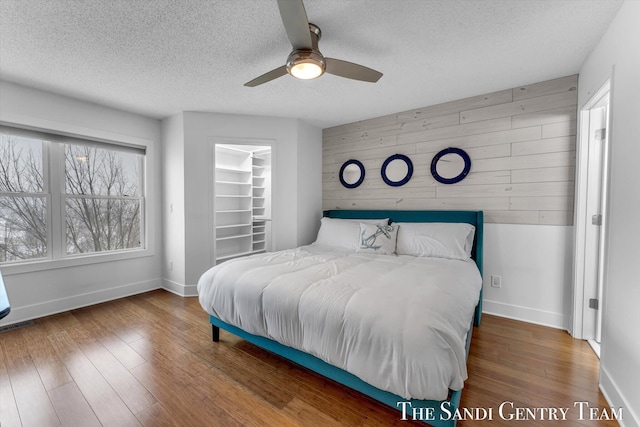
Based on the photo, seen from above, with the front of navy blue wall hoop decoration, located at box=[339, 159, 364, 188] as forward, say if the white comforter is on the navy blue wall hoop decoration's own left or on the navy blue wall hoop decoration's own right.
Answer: on the navy blue wall hoop decoration's own left

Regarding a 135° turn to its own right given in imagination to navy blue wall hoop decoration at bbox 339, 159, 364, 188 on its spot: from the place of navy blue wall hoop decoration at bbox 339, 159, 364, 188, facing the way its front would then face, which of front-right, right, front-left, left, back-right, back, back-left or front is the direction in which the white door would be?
back-right

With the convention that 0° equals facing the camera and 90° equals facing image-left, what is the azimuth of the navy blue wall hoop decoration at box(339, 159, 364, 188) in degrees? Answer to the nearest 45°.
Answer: approximately 45°

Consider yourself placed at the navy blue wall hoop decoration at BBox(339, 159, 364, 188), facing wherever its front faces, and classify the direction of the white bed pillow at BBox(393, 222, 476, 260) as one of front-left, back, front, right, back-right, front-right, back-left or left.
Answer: left

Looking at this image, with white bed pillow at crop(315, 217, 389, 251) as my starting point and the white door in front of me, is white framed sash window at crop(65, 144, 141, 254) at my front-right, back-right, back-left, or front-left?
back-right

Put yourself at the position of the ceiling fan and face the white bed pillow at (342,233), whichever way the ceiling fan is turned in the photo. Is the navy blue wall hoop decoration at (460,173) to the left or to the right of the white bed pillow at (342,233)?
right

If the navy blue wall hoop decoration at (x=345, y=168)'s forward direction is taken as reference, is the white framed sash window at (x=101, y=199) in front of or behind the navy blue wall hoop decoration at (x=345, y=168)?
in front

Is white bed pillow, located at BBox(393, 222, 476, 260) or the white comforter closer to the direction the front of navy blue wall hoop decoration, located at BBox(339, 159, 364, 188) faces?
the white comforter

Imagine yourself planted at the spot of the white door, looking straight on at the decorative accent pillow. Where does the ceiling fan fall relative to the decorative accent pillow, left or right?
left

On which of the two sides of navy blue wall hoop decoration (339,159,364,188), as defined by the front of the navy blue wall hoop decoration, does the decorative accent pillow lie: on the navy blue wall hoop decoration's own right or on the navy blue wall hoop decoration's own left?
on the navy blue wall hoop decoration's own left

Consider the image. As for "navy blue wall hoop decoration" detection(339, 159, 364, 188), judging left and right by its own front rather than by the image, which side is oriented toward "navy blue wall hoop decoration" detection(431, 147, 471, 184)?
left
